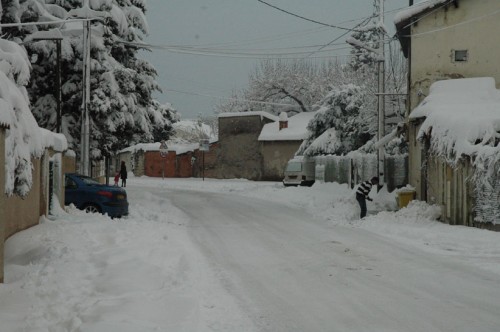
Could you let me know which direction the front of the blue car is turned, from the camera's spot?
facing away from the viewer and to the left of the viewer

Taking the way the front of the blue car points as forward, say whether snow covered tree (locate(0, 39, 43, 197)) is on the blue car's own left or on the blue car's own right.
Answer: on the blue car's own left

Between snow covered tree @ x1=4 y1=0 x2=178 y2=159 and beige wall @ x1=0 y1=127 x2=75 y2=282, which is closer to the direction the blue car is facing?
the snow covered tree

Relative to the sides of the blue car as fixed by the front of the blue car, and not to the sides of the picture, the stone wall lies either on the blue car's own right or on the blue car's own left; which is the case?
on the blue car's own right

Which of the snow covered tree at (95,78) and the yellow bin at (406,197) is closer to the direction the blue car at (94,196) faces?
the snow covered tree

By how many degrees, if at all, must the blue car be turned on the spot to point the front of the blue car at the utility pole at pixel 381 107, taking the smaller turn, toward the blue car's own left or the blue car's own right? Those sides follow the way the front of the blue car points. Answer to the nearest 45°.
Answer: approximately 135° to the blue car's own right

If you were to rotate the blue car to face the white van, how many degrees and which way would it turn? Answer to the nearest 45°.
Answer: approximately 90° to its right

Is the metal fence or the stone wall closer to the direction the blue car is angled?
the stone wall
